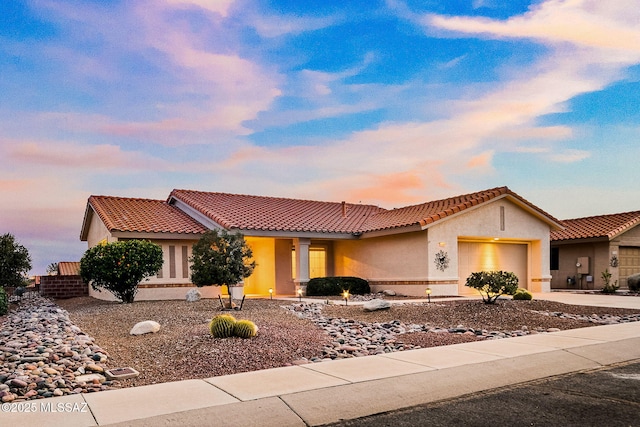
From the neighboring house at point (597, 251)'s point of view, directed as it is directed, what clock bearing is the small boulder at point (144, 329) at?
The small boulder is roughly at 2 o'clock from the neighboring house.

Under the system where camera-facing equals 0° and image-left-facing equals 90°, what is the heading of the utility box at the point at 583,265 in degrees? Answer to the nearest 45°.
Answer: approximately 45°

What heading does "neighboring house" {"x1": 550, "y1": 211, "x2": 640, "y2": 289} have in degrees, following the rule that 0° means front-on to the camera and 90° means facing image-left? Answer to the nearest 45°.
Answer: approximately 315°

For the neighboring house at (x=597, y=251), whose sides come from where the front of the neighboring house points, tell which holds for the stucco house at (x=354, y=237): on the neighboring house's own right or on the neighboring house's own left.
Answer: on the neighboring house's own right

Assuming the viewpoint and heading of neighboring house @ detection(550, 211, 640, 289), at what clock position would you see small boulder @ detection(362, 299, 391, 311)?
The small boulder is roughly at 2 o'clock from the neighboring house.

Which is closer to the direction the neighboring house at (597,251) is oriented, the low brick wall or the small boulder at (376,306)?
the small boulder

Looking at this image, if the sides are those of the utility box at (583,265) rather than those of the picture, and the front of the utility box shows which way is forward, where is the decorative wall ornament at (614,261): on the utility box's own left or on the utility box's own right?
on the utility box's own left
